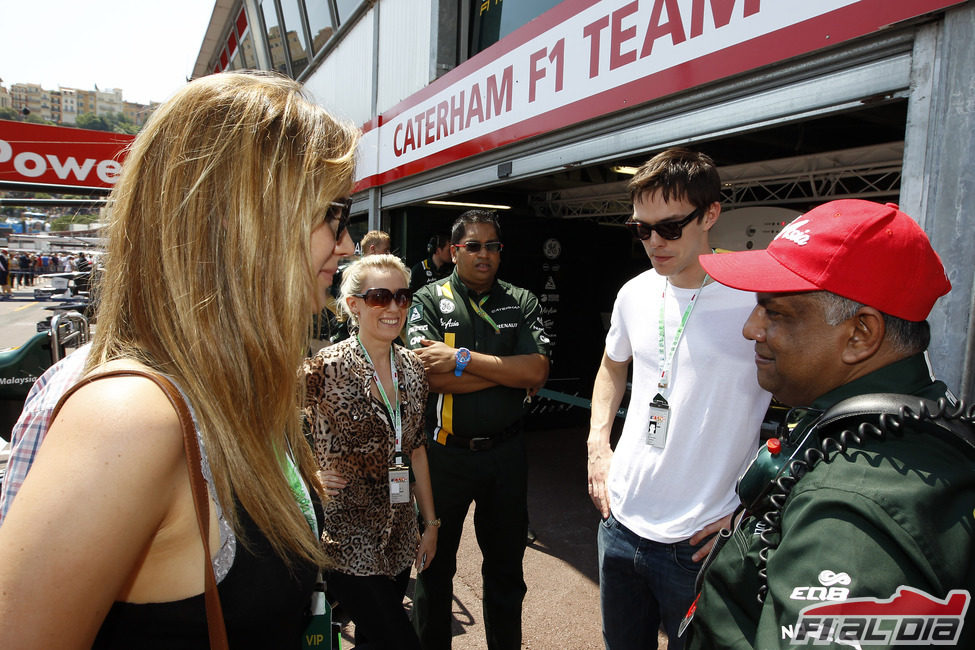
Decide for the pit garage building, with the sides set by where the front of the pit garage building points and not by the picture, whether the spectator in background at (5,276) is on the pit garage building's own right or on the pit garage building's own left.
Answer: on the pit garage building's own right

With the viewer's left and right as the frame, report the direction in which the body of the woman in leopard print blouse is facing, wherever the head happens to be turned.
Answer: facing the viewer and to the right of the viewer

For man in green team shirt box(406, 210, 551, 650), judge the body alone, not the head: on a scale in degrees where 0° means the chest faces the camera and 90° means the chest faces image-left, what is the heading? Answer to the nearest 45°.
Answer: approximately 0°

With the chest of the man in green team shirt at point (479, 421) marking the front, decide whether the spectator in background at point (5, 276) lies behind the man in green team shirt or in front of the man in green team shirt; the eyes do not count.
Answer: behind

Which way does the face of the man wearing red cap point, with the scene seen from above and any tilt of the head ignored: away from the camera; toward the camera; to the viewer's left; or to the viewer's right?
to the viewer's left

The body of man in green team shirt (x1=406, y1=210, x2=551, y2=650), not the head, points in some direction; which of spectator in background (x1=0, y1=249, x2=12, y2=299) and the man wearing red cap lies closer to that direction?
the man wearing red cap

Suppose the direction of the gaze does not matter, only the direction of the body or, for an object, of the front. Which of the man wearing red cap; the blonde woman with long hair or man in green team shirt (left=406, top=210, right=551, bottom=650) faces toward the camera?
the man in green team shirt

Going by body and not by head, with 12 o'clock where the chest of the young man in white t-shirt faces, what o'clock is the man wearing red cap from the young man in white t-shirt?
The man wearing red cap is roughly at 10 o'clock from the young man in white t-shirt.

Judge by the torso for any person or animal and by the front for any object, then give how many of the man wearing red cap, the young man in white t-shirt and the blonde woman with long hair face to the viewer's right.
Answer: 1

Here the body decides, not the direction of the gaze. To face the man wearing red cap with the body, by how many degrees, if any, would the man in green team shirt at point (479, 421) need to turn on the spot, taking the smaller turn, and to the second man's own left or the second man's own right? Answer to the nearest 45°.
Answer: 0° — they already face them

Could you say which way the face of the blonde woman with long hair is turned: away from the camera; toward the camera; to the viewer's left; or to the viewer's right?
to the viewer's right

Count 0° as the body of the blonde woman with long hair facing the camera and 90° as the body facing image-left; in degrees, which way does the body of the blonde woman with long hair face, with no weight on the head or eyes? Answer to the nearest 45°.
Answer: approximately 270°

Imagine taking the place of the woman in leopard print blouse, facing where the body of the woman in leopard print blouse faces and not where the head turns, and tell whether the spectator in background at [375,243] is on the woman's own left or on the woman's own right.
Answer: on the woman's own left

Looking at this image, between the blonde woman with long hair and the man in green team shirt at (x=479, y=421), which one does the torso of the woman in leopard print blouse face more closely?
the blonde woman with long hair

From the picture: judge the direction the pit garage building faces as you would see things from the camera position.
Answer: facing the viewer and to the left of the viewer

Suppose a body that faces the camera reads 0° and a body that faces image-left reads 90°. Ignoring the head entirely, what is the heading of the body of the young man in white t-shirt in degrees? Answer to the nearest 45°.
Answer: approximately 45°

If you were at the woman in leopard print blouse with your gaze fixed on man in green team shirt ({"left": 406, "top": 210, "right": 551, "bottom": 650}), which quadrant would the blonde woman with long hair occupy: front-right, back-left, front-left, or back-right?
back-right

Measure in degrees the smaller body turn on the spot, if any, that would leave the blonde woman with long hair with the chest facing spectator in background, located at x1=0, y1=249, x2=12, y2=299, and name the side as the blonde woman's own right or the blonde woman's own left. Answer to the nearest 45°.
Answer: approximately 90° to the blonde woman's own left
